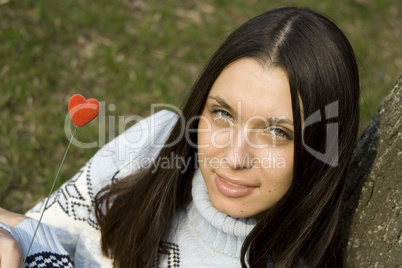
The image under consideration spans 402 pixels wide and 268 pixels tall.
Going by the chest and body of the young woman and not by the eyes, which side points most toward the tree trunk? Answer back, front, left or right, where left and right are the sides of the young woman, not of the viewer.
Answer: left

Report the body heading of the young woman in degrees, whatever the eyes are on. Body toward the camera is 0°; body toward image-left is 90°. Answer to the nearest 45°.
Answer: approximately 0°
